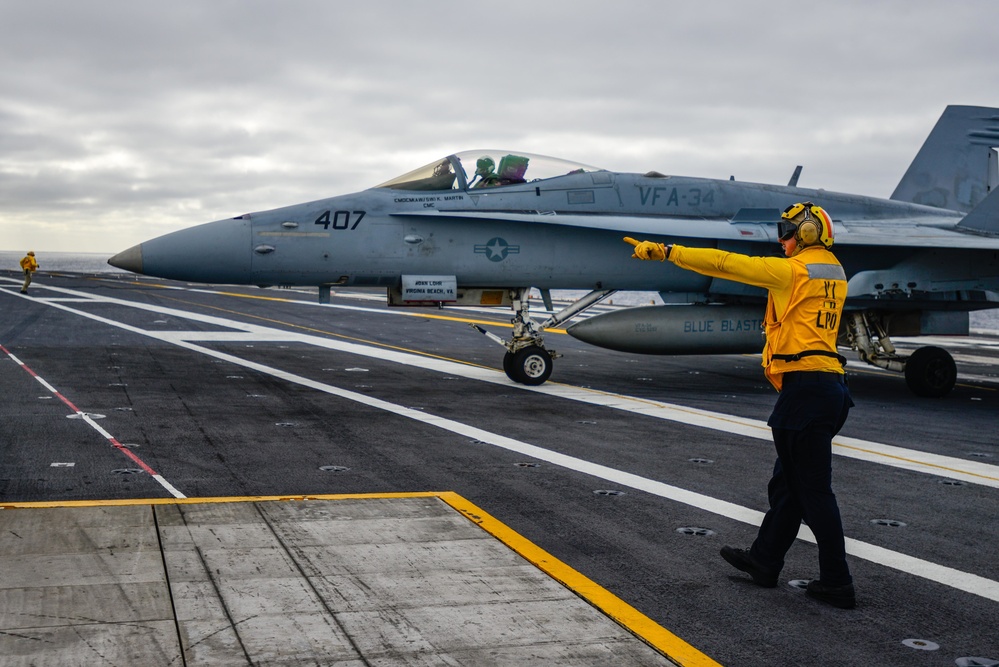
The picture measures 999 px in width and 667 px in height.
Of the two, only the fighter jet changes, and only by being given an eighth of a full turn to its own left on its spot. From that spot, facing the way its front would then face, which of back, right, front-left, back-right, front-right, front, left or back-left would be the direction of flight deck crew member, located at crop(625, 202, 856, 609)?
front-left

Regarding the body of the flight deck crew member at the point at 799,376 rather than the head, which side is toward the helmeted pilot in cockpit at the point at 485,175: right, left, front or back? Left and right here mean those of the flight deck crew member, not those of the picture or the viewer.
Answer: front

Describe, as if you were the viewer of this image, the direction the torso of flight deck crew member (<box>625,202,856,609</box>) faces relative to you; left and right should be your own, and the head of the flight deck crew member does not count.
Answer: facing away from the viewer and to the left of the viewer

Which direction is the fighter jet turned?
to the viewer's left
